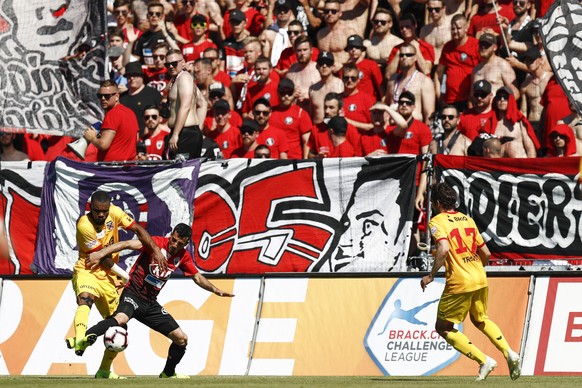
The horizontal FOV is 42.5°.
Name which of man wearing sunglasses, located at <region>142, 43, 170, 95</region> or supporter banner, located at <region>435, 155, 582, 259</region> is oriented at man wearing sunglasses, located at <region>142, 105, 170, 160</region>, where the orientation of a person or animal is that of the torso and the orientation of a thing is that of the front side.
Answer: the man wearing sunglasses, located at <region>142, 43, 170, 95</region>

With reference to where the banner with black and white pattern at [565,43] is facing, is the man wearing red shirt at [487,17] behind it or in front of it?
behind

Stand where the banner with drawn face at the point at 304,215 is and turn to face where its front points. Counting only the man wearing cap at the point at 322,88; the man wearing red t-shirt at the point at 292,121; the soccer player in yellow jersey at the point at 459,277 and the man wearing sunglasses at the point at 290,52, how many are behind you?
3

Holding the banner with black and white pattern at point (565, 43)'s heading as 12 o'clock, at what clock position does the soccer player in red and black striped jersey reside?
The soccer player in red and black striped jersey is roughly at 2 o'clock from the banner with black and white pattern.

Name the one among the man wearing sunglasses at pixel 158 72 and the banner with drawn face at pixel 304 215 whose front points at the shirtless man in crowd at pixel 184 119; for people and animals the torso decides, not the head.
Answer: the man wearing sunglasses
